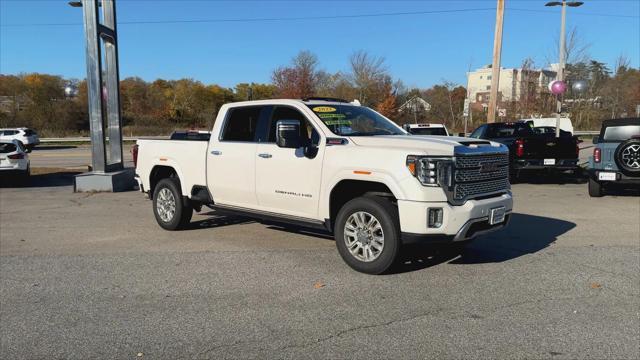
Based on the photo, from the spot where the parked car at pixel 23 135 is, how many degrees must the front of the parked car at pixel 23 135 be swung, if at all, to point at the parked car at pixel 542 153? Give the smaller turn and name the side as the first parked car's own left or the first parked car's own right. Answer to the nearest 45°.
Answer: approximately 135° to the first parked car's own left

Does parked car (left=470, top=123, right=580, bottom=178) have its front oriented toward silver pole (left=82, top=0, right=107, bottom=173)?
no

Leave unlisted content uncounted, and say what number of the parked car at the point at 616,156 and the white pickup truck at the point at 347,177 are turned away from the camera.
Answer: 1

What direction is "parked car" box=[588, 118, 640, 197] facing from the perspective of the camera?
away from the camera

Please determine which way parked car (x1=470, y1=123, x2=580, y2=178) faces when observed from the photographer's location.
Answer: facing away from the viewer and to the left of the viewer

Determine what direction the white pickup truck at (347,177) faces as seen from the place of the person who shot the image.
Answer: facing the viewer and to the right of the viewer

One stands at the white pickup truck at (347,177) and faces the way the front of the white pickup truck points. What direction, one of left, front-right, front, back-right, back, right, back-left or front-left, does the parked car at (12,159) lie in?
back

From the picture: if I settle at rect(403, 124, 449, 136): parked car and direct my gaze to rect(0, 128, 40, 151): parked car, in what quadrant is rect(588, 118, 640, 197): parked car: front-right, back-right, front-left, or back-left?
back-left

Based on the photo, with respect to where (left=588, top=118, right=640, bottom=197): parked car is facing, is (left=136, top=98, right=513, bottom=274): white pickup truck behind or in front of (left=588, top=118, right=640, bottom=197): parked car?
behind

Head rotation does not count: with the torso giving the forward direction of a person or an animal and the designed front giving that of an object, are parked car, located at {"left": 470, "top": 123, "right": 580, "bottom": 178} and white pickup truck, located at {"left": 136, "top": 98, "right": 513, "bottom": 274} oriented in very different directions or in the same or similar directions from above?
very different directions

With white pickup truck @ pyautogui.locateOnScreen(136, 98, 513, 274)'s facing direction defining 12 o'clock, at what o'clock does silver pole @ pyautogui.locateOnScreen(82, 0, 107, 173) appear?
The silver pole is roughly at 6 o'clock from the white pickup truck.

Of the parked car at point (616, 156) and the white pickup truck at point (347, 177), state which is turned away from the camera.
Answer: the parked car

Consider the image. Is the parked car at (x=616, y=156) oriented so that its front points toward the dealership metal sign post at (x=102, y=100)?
no

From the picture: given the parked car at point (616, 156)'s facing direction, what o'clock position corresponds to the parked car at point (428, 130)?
the parked car at point (428, 130) is roughly at 10 o'clock from the parked car at point (616, 156).

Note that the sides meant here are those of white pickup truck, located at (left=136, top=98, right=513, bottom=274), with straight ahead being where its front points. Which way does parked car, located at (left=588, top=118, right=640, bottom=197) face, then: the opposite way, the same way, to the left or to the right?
to the left

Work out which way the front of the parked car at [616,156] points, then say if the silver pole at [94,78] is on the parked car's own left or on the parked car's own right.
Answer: on the parked car's own left

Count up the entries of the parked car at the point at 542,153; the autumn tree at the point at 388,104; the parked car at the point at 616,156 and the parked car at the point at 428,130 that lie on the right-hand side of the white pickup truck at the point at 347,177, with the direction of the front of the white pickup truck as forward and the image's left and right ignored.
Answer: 0

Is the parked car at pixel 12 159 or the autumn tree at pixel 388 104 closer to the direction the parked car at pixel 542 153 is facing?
the autumn tree

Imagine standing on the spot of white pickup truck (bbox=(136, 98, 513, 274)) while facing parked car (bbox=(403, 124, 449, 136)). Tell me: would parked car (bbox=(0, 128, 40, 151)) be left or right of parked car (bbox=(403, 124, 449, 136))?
left

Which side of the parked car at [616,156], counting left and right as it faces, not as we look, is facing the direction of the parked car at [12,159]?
left
